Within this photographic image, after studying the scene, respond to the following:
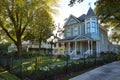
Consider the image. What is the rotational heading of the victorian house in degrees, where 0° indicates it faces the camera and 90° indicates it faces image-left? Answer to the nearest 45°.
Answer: approximately 45°
